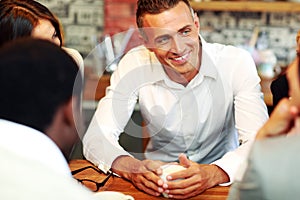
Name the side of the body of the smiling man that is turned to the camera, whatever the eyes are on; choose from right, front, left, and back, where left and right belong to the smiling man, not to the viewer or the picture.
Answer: front

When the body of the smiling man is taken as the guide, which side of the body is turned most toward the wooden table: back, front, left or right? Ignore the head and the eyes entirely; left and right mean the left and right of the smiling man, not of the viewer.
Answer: front
